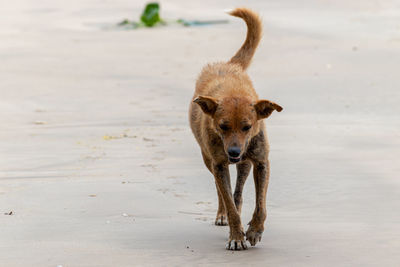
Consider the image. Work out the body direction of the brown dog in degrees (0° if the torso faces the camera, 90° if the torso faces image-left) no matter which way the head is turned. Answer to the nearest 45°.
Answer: approximately 0°

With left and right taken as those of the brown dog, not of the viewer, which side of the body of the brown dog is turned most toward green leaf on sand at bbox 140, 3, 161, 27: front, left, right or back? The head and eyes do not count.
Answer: back
